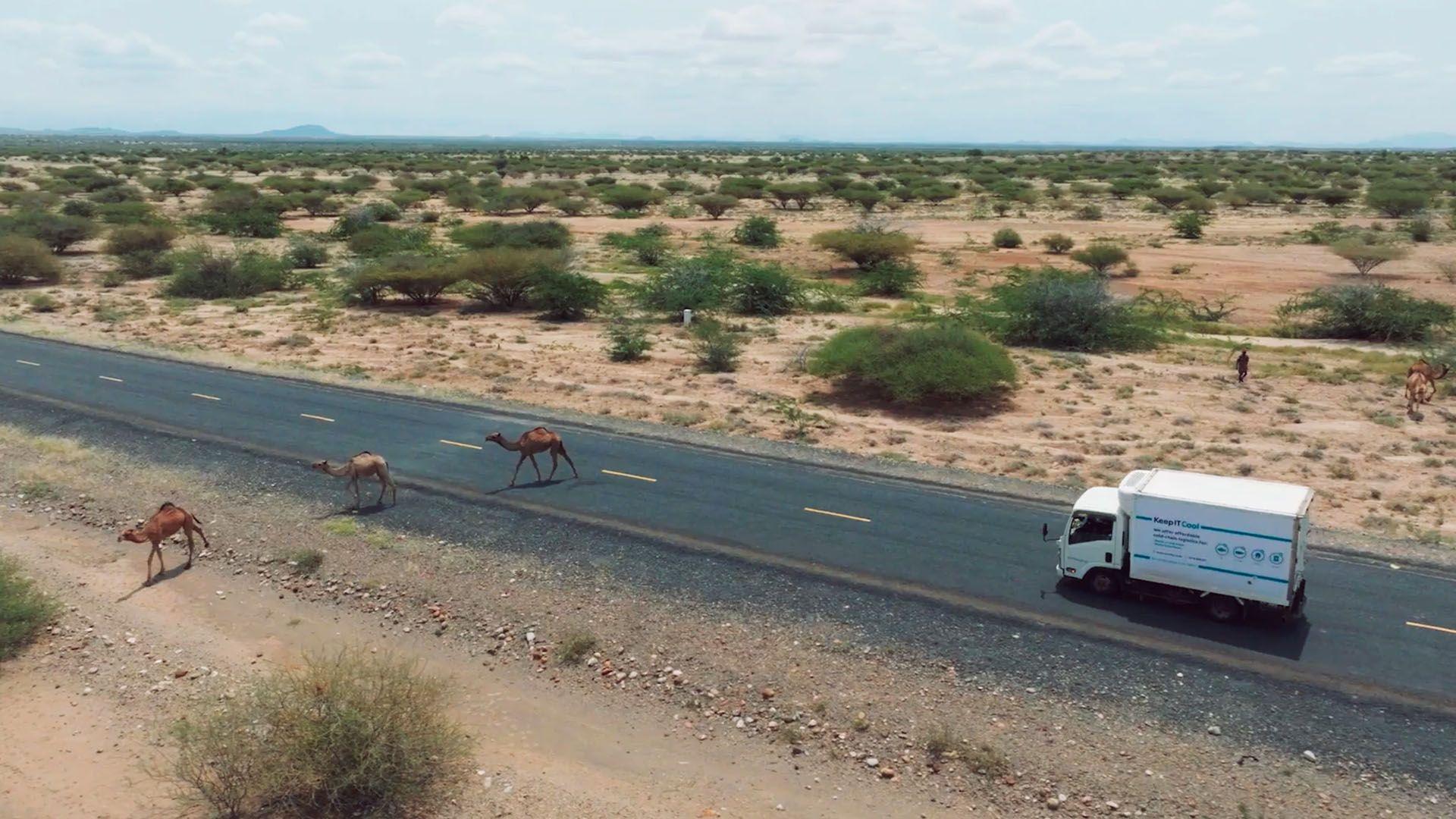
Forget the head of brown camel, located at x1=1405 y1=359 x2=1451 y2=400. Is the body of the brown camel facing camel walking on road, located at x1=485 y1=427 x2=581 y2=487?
no

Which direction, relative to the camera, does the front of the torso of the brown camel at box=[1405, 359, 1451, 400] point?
to the viewer's right

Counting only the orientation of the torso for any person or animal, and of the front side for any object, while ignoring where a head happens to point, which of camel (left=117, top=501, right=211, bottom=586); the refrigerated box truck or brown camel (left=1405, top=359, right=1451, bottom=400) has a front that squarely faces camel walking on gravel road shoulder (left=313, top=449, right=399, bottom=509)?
the refrigerated box truck

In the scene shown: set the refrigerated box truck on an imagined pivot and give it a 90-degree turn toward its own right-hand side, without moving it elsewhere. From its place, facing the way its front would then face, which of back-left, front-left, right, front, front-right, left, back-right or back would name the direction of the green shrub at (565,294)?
front-left

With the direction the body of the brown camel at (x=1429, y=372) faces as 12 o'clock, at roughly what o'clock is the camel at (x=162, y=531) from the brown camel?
The camel is roughly at 4 o'clock from the brown camel.

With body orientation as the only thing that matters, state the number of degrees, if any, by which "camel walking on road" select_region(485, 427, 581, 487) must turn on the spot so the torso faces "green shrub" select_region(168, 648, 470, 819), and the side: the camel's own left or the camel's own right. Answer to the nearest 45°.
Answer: approximately 90° to the camel's own left

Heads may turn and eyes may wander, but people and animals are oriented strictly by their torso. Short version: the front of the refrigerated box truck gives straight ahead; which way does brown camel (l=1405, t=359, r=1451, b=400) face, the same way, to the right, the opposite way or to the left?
the opposite way

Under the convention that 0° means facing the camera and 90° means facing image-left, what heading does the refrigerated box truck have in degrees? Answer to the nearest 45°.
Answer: approximately 90°

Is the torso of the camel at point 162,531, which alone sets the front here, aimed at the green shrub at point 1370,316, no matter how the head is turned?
no

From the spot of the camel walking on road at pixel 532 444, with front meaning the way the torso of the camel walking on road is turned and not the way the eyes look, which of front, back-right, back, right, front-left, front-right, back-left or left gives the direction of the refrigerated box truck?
back-left

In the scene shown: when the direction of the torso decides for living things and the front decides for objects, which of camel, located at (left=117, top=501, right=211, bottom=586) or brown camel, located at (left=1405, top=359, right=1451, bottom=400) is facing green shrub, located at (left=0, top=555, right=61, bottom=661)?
the camel

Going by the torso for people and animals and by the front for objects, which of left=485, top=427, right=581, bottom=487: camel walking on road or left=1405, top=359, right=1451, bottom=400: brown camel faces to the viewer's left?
the camel walking on road

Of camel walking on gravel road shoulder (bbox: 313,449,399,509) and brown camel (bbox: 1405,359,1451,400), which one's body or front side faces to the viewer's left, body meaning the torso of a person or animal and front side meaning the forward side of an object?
the camel walking on gravel road shoulder

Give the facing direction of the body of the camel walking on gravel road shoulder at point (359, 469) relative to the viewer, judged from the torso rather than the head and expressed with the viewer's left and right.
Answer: facing to the left of the viewer

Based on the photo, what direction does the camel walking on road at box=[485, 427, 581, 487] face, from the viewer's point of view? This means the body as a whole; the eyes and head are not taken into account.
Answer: to the viewer's left

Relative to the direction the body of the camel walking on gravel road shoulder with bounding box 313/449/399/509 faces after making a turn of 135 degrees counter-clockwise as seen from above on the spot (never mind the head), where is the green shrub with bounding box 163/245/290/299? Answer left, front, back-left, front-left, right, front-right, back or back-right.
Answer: back-left

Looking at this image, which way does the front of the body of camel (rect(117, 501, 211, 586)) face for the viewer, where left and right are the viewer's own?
facing the viewer and to the left of the viewer

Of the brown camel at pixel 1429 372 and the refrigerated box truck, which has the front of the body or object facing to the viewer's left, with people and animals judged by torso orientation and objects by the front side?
the refrigerated box truck

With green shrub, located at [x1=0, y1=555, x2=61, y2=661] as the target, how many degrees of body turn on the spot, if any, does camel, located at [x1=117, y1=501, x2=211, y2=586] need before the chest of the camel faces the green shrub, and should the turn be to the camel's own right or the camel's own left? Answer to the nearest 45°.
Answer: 0° — it already faces it
